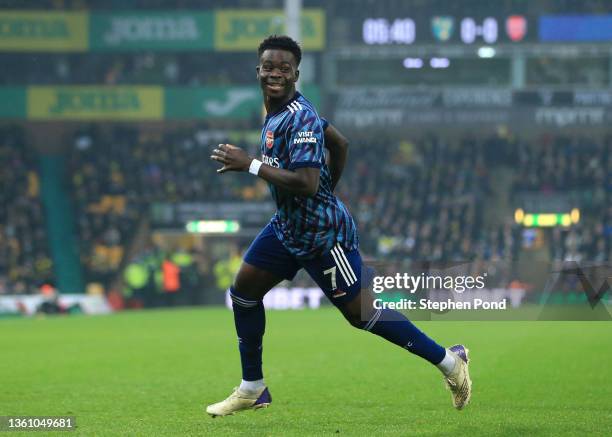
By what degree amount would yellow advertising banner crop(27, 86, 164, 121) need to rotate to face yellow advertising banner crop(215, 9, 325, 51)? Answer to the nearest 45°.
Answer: approximately 90° to its left

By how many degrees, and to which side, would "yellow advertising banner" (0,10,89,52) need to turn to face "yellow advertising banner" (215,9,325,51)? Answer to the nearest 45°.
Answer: approximately 90° to its left

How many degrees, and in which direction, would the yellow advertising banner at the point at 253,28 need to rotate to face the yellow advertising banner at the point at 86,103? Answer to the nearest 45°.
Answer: approximately 90° to its right

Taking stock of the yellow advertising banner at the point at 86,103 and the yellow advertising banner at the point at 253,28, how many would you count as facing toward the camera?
2

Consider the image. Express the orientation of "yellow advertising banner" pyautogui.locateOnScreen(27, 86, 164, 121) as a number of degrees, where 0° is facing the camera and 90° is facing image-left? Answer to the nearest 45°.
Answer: approximately 0°
